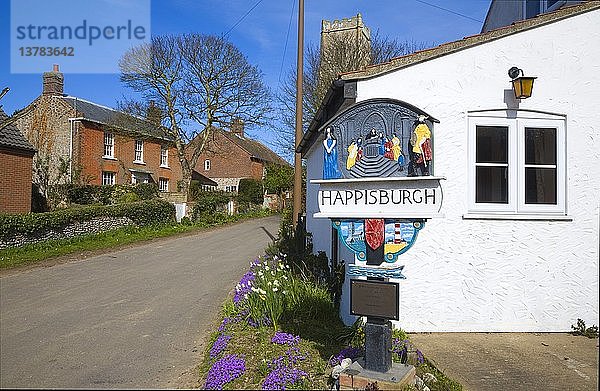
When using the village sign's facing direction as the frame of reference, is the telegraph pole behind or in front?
behind

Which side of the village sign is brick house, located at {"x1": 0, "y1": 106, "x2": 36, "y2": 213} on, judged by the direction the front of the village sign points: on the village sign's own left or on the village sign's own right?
on the village sign's own right

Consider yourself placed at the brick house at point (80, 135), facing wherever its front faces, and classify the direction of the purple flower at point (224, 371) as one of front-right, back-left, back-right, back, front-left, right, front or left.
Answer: front-right

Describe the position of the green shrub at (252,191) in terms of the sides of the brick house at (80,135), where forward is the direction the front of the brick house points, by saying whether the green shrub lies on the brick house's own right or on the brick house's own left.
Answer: on the brick house's own left

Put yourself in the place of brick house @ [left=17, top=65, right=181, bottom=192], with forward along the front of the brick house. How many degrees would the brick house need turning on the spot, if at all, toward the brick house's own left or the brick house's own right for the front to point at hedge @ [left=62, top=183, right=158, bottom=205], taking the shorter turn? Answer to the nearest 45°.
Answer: approximately 45° to the brick house's own right

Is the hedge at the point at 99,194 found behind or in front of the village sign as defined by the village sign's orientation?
behind

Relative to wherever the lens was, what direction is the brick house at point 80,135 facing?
facing the viewer and to the right of the viewer

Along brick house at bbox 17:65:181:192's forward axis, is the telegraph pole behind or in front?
in front

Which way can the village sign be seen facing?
toward the camera

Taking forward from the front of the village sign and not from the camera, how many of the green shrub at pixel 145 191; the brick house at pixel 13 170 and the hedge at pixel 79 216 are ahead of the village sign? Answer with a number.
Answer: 0

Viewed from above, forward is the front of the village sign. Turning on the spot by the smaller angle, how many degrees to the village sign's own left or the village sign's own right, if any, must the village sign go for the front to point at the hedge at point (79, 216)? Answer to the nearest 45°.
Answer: approximately 135° to the village sign's own right

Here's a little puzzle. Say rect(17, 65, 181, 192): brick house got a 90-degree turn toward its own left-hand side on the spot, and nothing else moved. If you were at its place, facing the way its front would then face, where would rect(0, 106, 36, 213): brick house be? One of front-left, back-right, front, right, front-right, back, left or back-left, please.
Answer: back-right

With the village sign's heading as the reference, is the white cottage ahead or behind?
behind

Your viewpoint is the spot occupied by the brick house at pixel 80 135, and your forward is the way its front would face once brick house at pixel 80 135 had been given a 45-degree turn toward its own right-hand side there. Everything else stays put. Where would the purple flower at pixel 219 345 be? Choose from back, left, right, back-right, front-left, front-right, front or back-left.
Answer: front
